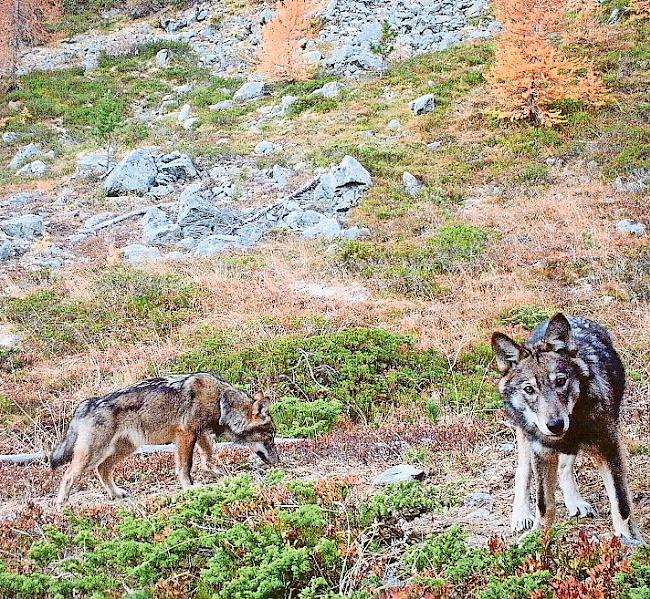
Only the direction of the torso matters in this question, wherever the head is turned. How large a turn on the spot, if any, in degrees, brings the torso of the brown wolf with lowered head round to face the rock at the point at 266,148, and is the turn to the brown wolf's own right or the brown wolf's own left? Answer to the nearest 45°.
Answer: approximately 90° to the brown wolf's own left

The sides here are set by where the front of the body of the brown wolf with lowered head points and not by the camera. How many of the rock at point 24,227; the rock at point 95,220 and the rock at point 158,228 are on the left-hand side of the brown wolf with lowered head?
3

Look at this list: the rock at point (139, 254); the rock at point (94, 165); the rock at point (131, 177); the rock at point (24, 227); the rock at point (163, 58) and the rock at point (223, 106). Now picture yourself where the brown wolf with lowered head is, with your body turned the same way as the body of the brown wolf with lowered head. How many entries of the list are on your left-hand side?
6

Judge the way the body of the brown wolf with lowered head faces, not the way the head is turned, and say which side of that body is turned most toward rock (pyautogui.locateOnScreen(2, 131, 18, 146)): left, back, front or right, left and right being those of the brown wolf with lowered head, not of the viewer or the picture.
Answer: left

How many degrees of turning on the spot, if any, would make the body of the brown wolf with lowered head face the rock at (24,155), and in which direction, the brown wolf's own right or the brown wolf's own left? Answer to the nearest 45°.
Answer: approximately 90° to the brown wolf's own left

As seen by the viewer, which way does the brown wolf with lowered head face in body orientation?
to the viewer's right

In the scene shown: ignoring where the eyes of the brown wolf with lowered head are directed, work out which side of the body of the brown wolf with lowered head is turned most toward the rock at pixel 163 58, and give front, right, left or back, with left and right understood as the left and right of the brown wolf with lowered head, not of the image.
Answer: left

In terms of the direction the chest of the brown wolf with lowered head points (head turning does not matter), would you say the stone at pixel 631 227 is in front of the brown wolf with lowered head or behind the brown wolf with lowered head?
in front

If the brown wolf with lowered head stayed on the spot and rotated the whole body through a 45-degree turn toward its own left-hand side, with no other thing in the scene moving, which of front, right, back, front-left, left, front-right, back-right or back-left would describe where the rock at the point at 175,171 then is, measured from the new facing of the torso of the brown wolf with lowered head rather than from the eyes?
front-left

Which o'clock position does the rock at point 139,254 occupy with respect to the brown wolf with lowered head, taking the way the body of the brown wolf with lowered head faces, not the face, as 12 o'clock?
The rock is roughly at 9 o'clock from the brown wolf with lowered head.

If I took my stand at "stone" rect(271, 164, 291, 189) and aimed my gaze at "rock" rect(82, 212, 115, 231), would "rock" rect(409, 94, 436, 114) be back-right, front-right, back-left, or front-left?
back-right

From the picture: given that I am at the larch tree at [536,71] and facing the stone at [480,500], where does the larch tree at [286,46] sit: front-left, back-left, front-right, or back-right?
back-right

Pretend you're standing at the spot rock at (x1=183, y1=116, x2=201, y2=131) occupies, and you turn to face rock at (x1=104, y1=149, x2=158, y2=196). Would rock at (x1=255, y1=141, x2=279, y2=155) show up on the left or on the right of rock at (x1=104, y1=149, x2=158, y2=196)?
left

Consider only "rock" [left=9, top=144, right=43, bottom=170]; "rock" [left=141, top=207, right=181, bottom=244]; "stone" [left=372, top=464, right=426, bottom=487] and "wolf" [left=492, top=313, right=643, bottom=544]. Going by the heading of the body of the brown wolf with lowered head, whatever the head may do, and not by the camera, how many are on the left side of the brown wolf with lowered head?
2

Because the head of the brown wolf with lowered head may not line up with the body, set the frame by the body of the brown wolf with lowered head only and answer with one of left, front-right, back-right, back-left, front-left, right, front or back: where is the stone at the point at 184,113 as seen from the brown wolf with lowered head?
left

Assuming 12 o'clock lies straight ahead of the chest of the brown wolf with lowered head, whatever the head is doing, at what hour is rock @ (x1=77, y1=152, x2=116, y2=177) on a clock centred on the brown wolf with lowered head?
The rock is roughly at 9 o'clock from the brown wolf with lowered head.

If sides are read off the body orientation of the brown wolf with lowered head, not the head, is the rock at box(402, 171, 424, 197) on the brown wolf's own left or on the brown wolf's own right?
on the brown wolf's own left

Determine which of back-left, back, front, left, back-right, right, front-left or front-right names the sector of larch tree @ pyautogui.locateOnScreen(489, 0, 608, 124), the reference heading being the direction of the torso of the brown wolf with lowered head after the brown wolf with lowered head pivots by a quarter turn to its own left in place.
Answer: front-right
